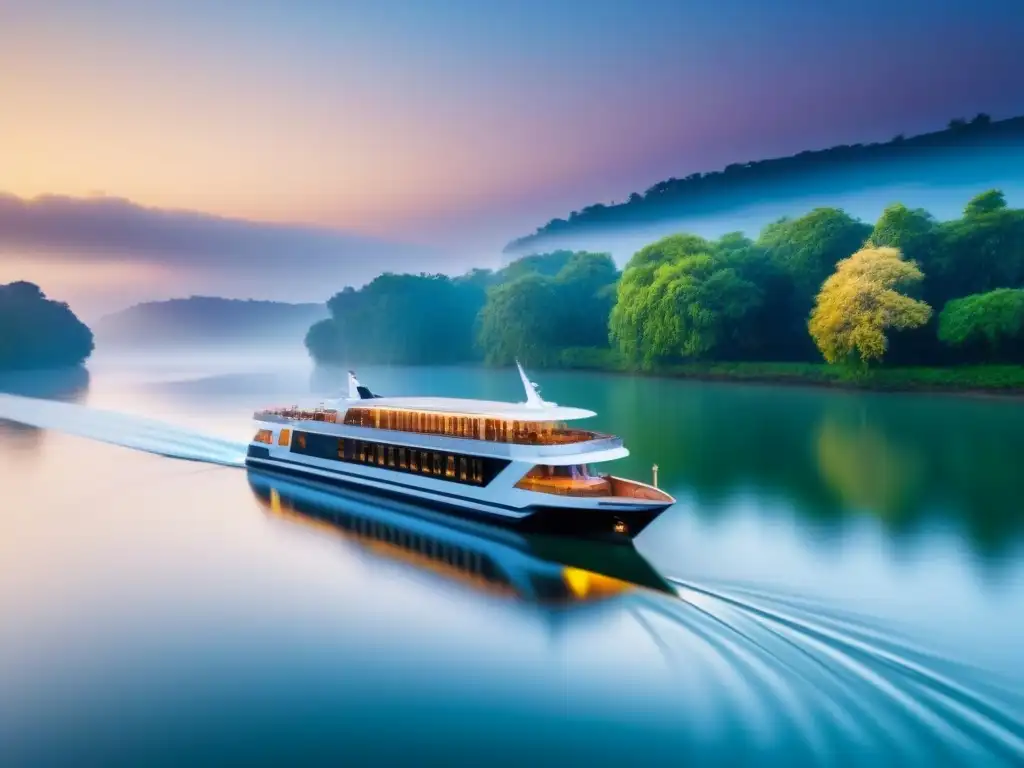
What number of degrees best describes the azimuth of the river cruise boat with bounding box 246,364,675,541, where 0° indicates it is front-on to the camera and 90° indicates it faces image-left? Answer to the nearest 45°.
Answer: approximately 315°
